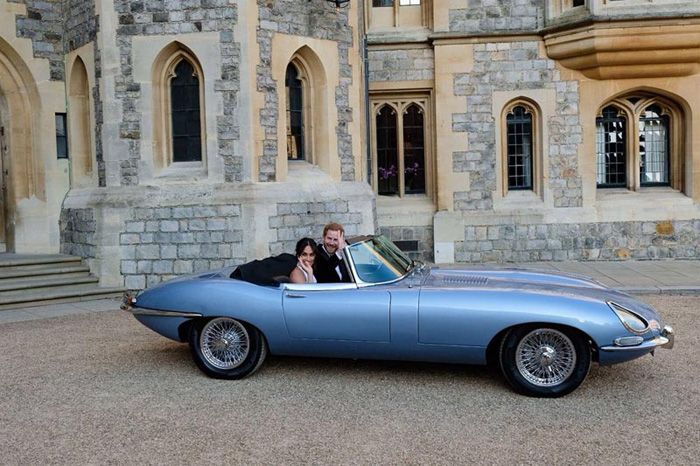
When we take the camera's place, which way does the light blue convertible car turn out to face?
facing to the right of the viewer

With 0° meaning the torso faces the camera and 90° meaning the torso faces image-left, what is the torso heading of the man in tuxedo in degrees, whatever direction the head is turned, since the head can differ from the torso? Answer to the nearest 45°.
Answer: approximately 315°

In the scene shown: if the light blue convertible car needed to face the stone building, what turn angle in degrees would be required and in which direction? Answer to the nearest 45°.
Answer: approximately 90° to its left
